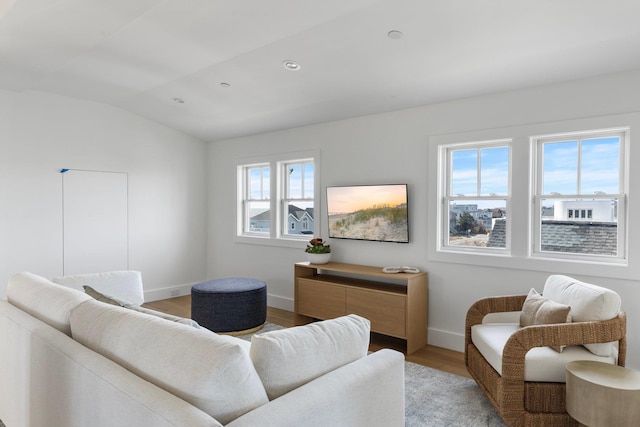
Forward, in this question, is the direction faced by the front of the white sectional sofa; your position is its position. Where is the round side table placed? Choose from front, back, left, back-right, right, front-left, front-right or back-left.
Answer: front-right

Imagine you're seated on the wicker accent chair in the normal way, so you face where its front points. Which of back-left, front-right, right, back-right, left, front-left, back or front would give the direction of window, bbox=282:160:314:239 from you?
right

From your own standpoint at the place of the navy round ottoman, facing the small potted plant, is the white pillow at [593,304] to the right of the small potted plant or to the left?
right

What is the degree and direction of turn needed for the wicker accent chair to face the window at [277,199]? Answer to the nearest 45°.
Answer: approximately 90° to its right

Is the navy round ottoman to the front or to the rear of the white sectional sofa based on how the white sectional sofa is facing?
to the front

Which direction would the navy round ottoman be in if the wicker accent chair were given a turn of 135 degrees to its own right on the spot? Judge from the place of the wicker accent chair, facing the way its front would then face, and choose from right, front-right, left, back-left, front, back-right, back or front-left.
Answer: left

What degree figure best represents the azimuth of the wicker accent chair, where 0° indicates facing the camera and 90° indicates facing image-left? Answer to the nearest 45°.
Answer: approximately 45°

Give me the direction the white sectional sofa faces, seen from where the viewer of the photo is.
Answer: facing away from the viewer and to the right of the viewer

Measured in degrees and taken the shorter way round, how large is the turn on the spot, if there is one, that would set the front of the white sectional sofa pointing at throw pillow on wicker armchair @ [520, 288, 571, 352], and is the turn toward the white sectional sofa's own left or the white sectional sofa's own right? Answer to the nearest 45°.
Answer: approximately 45° to the white sectional sofa's own right

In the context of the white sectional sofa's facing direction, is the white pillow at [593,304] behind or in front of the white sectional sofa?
in front

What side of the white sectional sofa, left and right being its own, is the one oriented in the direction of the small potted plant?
front

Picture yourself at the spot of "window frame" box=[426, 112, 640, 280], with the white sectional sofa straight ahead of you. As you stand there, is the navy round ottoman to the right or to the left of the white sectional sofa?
right

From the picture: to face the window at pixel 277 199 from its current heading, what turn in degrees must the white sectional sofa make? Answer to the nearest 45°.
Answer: approximately 45° to its left

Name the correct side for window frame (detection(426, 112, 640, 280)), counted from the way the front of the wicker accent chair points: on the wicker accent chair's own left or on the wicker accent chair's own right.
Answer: on the wicker accent chair's own right
